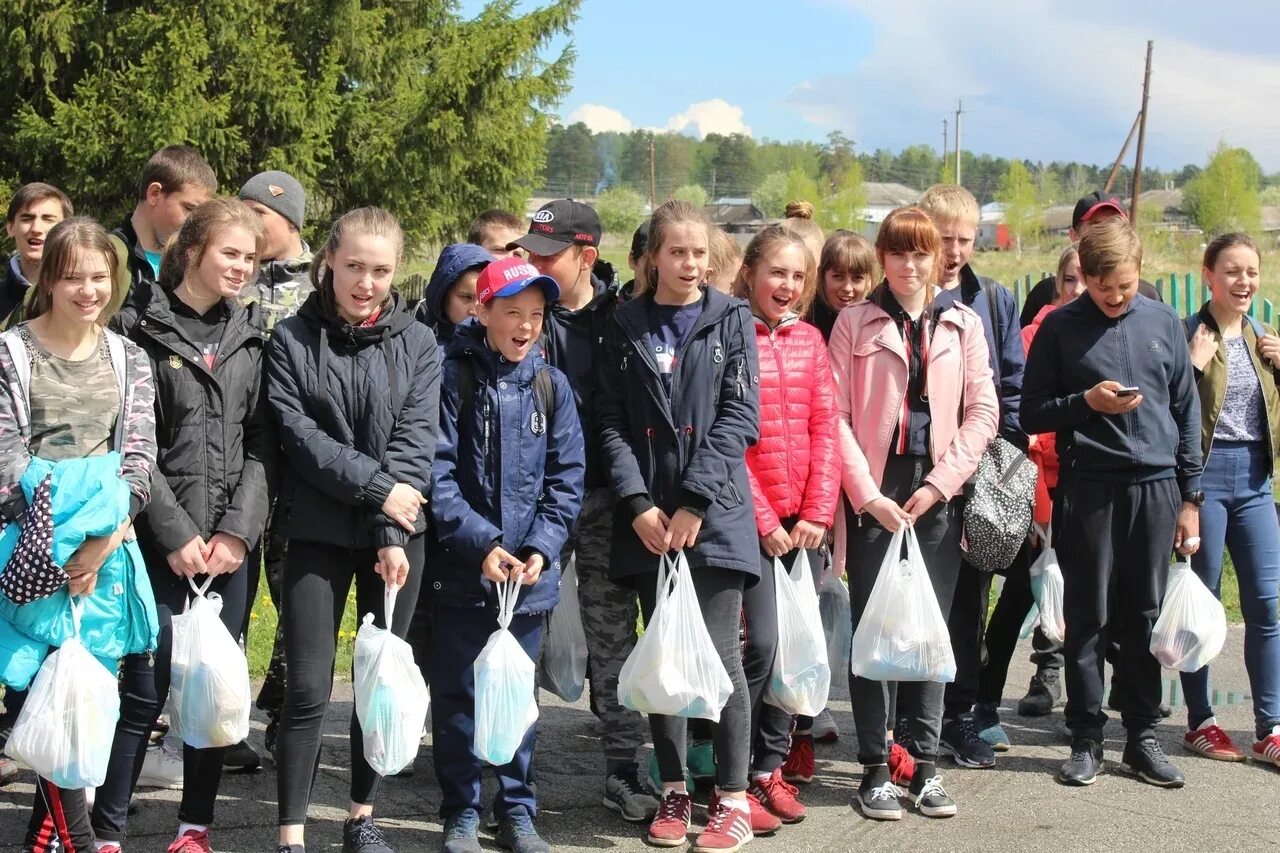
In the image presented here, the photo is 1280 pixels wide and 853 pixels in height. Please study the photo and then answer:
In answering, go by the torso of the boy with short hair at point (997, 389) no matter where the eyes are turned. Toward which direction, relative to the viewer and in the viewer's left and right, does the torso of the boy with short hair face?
facing the viewer

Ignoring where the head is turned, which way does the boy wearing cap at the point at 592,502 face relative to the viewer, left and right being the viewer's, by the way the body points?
facing the viewer and to the left of the viewer

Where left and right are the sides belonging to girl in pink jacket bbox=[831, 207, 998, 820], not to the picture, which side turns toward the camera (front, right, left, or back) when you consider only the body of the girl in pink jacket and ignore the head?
front

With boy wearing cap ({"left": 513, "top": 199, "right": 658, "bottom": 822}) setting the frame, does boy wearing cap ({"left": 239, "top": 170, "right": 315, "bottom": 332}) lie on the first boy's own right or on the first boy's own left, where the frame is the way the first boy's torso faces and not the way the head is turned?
on the first boy's own right

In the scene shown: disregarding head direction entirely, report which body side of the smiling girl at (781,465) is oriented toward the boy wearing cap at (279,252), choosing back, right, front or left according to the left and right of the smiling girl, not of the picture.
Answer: right

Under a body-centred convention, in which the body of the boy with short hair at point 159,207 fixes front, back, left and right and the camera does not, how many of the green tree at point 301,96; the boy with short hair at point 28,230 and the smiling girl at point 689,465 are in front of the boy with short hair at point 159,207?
1

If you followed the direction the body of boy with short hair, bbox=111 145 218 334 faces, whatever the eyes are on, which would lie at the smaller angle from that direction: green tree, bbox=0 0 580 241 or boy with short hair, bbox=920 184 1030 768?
the boy with short hair

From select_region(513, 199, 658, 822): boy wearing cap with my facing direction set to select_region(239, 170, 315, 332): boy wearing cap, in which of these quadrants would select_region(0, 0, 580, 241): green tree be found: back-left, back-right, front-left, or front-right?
front-right

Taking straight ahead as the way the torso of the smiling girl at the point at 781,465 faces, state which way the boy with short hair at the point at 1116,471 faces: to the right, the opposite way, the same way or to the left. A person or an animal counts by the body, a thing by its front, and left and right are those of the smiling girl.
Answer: the same way

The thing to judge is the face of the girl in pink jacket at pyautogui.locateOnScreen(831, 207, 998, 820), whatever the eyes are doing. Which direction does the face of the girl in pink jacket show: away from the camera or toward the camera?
toward the camera

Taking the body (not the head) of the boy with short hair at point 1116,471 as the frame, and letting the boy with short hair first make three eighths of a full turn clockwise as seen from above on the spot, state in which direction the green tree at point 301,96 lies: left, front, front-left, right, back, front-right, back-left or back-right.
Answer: front

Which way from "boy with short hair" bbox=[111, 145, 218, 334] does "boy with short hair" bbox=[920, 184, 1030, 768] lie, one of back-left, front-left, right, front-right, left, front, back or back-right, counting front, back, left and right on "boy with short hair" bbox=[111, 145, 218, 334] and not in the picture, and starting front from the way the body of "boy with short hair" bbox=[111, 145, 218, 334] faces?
front-left

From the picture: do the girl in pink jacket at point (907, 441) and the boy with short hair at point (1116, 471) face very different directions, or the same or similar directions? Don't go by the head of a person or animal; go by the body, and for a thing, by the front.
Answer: same or similar directions

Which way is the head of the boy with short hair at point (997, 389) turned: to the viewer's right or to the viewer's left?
to the viewer's left
